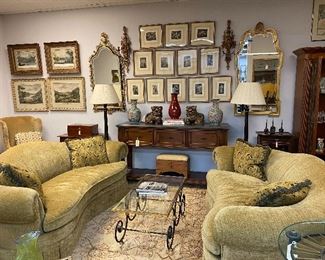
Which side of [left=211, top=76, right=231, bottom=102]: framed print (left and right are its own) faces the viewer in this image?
front

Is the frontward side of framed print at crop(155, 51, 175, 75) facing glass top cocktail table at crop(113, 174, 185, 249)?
yes

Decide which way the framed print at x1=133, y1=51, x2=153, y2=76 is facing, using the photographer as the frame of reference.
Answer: facing the viewer

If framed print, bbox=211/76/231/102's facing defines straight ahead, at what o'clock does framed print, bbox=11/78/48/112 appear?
framed print, bbox=11/78/48/112 is roughly at 3 o'clock from framed print, bbox=211/76/231/102.

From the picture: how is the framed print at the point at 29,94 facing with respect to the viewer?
toward the camera

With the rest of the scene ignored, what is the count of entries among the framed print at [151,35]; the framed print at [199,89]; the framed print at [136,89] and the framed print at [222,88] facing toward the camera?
4

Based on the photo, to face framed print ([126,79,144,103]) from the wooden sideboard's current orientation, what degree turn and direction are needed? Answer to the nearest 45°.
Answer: approximately 135° to its right

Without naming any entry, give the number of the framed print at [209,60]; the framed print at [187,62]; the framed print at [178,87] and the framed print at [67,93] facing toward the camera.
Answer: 4

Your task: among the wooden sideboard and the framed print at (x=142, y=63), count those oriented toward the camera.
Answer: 2

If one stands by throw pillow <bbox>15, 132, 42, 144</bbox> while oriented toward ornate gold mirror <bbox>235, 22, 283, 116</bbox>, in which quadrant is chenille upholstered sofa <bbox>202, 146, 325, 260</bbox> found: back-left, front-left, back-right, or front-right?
front-right

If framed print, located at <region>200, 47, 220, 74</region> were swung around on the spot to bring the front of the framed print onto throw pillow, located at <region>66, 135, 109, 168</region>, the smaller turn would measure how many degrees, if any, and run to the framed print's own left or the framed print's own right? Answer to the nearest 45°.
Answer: approximately 45° to the framed print's own right

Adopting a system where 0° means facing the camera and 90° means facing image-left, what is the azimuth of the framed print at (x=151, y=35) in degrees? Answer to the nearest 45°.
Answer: approximately 0°

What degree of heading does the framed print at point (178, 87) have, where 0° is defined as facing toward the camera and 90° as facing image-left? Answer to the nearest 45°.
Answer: approximately 0°

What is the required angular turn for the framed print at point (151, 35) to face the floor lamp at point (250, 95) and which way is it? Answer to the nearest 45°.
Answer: approximately 45° to its left

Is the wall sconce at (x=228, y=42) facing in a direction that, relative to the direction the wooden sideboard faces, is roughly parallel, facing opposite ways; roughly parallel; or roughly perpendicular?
roughly parallel

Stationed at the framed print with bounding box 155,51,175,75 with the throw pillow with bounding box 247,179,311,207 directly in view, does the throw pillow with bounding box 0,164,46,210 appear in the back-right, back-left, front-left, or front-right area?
front-right

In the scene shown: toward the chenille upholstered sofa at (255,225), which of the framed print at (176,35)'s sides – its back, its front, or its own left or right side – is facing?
front
